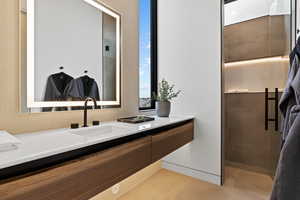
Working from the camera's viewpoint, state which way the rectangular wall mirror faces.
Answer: facing the viewer and to the right of the viewer

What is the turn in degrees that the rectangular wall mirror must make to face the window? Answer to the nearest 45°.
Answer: approximately 90° to its left
